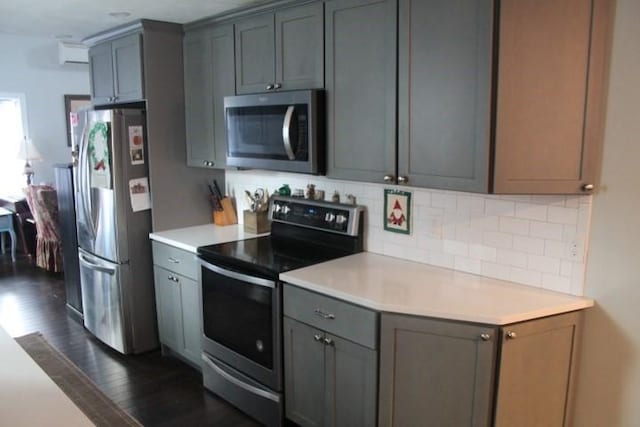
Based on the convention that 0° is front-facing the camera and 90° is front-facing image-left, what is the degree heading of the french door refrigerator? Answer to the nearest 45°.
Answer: approximately 45°

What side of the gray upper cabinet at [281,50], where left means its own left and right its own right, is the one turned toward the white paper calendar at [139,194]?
right

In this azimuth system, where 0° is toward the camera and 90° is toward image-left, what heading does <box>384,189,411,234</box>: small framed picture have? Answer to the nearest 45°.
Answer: approximately 45°

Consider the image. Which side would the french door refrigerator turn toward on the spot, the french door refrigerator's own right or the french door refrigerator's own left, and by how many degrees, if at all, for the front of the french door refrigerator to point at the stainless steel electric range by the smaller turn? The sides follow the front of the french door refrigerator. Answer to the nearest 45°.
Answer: approximately 90° to the french door refrigerator's own left

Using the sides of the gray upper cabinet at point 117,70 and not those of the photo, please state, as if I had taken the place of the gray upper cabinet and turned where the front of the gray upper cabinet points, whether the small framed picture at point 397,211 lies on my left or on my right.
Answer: on my left
